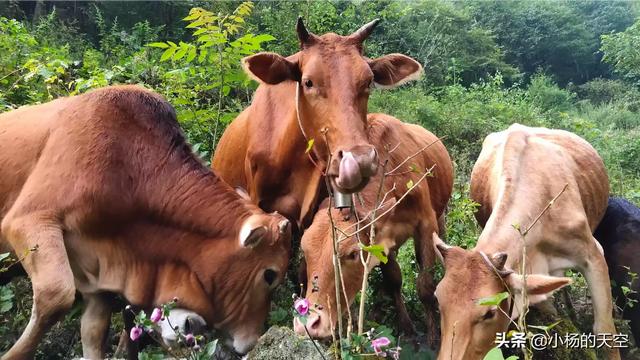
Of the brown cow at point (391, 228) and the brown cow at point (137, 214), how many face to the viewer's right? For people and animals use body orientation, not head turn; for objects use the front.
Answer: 1

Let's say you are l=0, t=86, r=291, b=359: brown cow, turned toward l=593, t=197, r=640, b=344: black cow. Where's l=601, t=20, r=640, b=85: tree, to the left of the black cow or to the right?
left

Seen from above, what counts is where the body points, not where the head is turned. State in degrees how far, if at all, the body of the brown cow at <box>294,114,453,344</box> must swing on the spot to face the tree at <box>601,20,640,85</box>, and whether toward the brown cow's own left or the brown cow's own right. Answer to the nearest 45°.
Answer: approximately 180°

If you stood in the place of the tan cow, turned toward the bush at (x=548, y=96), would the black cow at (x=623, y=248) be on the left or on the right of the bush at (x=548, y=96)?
right

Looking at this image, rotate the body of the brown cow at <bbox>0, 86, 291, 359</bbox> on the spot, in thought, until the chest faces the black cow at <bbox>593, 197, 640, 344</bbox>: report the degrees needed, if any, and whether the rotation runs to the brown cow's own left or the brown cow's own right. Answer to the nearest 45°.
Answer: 0° — it already faces it

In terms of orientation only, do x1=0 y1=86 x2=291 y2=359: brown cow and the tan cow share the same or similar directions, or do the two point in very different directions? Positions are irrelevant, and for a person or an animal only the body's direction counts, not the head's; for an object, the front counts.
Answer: very different directions

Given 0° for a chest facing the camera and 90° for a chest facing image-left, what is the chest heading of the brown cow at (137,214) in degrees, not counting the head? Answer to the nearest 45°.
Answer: approximately 270°

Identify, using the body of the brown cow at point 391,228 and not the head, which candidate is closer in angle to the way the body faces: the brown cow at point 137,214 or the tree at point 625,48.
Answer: the brown cow

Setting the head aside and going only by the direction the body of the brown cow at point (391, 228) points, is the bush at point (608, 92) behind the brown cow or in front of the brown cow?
behind

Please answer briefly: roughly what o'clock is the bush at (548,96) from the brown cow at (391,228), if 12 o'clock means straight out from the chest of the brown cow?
The bush is roughly at 5 o'clock from the brown cow.

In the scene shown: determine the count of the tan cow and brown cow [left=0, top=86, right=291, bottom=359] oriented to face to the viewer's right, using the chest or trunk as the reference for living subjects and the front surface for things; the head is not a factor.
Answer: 1

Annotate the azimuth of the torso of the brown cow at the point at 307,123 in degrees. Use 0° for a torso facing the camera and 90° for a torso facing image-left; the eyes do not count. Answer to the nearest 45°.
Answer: approximately 315°

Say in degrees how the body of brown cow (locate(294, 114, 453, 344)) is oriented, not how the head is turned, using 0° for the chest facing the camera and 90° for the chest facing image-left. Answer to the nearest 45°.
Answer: approximately 45°

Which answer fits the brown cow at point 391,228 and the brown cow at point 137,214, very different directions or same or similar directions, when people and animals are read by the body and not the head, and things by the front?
very different directions
